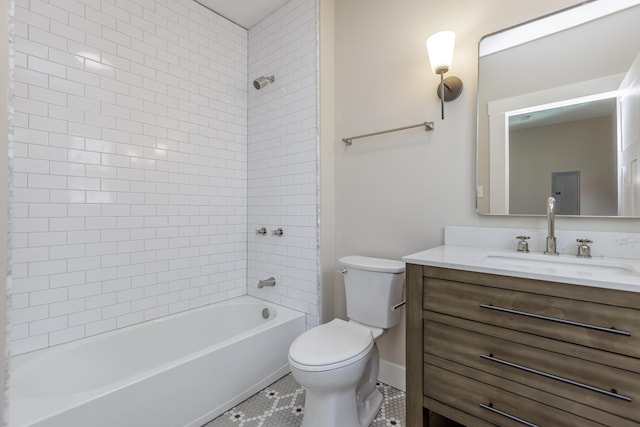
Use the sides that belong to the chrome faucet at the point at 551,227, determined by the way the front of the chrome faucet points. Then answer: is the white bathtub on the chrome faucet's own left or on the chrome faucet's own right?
on the chrome faucet's own right

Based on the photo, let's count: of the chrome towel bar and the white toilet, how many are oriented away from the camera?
0

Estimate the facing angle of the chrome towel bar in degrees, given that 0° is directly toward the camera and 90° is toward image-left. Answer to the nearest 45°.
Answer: approximately 45°

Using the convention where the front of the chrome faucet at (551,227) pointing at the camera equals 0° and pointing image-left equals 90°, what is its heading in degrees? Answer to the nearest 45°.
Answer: approximately 0°

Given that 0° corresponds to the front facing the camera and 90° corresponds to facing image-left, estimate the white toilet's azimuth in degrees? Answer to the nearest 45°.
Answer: approximately 45°

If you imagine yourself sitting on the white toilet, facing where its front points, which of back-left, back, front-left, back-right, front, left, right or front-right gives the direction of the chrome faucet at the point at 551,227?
back-left

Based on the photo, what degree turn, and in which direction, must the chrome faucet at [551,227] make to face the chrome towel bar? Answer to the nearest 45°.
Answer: approximately 90° to its right
